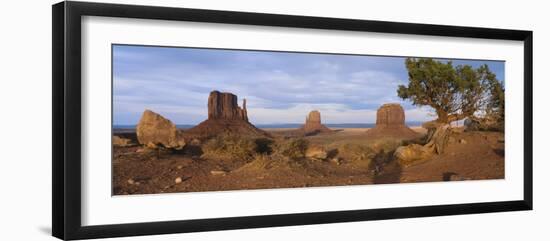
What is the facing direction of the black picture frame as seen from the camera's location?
facing the viewer and to the right of the viewer
